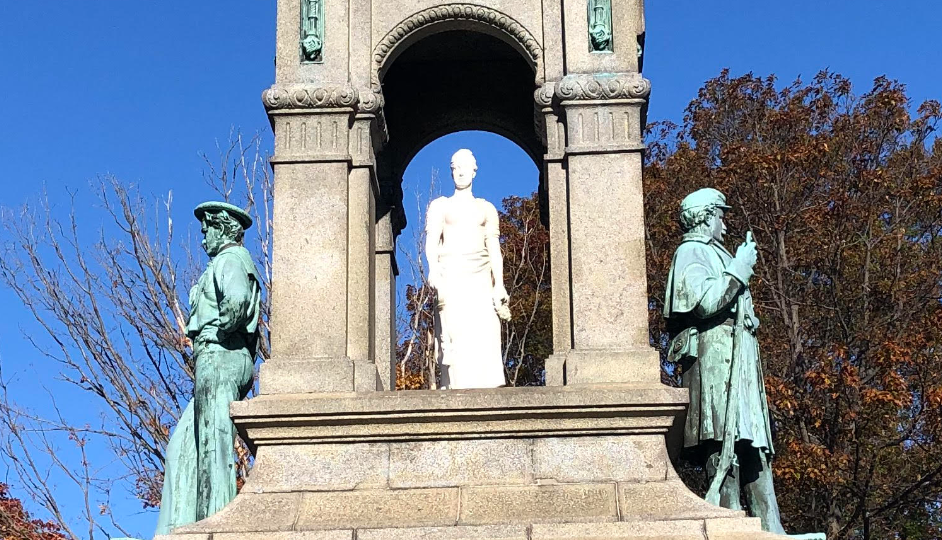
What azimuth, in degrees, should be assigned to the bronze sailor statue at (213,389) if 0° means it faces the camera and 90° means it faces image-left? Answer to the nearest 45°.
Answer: approximately 90°

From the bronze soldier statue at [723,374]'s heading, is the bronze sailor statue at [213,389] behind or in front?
behind

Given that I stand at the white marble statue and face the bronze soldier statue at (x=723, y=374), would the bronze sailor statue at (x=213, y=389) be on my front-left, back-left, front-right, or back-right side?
back-right

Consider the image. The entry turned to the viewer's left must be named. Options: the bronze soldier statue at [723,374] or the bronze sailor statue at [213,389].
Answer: the bronze sailor statue at [213,389]

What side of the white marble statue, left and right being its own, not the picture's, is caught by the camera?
front

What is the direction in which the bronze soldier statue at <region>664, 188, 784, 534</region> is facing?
to the viewer's right

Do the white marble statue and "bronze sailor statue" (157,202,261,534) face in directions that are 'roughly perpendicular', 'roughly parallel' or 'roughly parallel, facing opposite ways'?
roughly perpendicular

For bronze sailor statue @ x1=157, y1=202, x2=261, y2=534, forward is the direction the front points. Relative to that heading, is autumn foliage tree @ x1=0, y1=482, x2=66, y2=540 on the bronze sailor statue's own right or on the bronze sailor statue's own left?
on the bronze sailor statue's own right

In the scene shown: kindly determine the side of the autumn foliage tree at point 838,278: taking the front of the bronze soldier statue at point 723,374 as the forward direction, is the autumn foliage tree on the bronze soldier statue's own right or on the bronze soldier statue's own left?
on the bronze soldier statue's own left

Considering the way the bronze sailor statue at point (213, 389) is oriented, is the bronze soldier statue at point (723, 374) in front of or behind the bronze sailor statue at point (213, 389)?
behind

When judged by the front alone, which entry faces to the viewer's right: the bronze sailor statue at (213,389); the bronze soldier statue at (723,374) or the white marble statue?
the bronze soldier statue at (723,374)

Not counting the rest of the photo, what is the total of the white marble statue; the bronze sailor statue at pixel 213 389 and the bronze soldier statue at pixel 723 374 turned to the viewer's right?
1

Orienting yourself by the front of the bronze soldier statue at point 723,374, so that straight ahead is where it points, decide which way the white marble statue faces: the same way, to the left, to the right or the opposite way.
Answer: to the right
